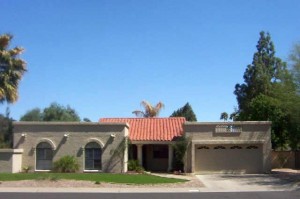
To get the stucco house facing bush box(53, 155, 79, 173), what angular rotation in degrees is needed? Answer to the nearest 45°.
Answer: approximately 90° to its right

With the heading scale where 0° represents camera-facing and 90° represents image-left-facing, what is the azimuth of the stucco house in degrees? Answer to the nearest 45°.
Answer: approximately 0°

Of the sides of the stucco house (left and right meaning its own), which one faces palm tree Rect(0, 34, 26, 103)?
right

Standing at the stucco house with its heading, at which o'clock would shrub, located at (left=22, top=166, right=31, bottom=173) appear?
The shrub is roughly at 3 o'clock from the stucco house.
